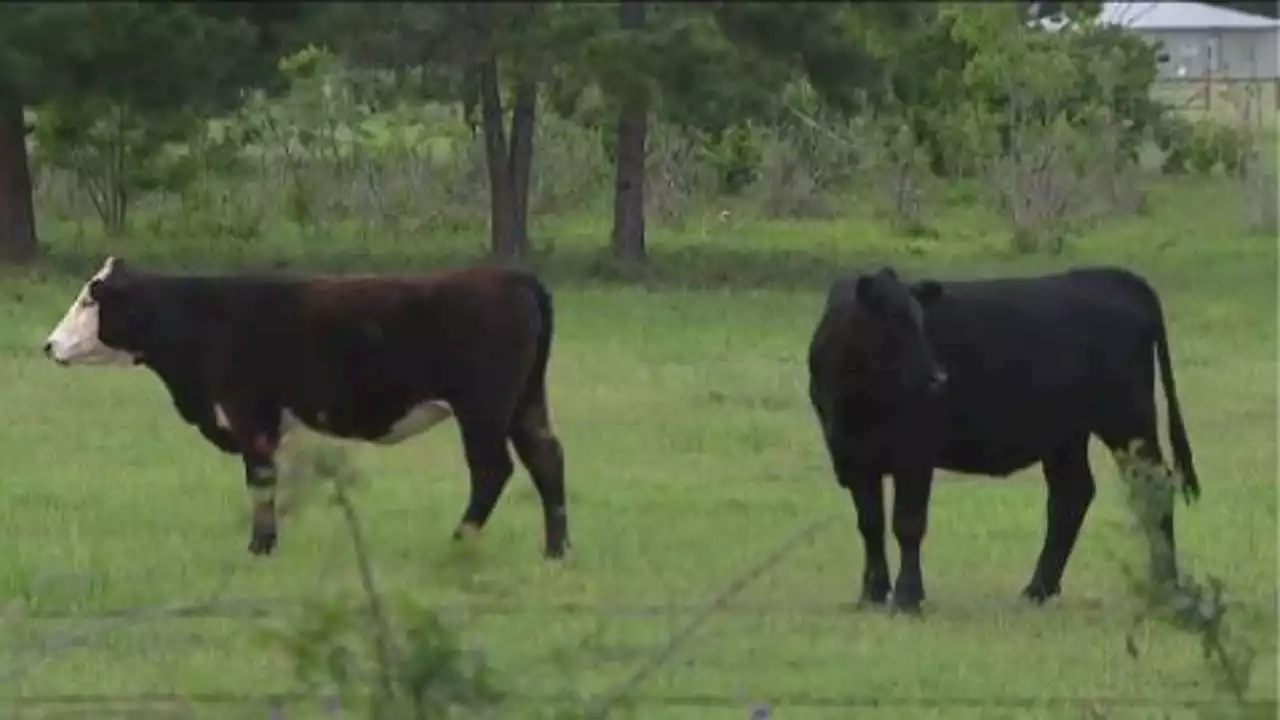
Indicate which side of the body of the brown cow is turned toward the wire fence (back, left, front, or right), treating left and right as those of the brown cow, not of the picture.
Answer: left

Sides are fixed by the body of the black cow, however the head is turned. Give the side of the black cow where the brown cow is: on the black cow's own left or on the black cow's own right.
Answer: on the black cow's own right

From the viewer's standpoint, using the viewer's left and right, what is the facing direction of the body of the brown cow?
facing to the left of the viewer

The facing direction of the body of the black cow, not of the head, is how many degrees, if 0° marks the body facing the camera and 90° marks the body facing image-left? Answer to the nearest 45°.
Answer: approximately 45°
